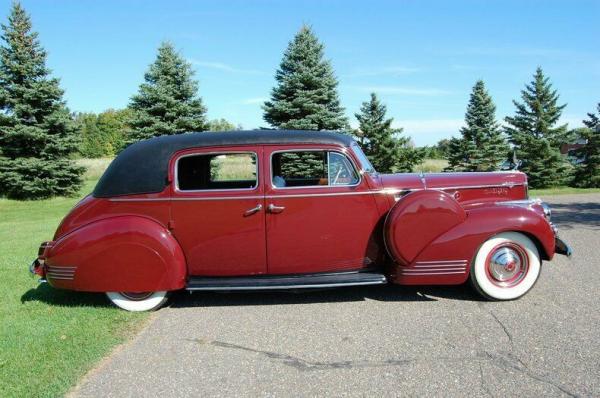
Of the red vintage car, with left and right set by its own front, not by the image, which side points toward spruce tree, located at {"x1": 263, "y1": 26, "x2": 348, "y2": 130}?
left

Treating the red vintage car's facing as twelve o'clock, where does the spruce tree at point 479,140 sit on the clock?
The spruce tree is roughly at 10 o'clock from the red vintage car.

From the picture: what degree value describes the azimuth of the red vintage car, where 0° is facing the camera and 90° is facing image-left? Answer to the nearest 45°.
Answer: approximately 270°

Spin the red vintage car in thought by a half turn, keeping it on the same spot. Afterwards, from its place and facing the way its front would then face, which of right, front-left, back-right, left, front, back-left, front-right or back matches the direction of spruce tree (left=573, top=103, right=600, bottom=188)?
back-right

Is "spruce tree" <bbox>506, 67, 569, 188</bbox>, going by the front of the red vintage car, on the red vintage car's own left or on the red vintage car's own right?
on the red vintage car's own left

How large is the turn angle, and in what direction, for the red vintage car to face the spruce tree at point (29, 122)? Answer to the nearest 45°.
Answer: approximately 135° to its left

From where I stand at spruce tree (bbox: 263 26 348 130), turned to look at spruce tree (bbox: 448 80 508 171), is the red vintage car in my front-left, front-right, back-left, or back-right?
back-right

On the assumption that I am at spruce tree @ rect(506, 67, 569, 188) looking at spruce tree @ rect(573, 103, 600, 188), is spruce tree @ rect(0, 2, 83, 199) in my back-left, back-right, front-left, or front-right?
back-right

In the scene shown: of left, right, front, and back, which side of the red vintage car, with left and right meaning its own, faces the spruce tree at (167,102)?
left

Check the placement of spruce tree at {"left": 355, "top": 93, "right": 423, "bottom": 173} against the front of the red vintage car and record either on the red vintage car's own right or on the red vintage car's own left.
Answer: on the red vintage car's own left
